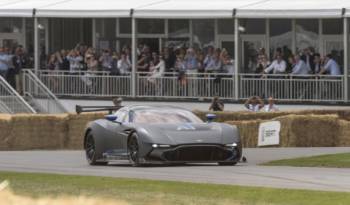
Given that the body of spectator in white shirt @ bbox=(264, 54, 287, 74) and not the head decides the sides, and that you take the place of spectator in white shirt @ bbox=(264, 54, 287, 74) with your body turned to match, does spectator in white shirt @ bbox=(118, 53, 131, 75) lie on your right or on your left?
on your right

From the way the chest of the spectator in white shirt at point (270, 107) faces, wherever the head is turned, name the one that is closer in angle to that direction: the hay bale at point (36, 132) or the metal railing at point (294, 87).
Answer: the hay bale

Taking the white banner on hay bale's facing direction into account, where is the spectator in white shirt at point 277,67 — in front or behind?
behind

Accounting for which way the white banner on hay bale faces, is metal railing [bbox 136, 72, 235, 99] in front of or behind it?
behind

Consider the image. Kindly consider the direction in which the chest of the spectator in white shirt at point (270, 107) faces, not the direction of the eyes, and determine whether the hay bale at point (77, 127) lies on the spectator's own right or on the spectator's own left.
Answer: on the spectator's own right

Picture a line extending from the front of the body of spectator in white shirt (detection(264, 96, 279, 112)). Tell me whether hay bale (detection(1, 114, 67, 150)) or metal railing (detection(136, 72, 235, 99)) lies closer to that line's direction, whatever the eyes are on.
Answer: the hay bale

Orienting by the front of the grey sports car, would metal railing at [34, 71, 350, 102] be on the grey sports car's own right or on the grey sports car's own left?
on the grey sports car's own left

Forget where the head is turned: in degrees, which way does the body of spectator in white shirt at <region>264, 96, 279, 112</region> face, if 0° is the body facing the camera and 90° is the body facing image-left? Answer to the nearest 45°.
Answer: approximately 0°

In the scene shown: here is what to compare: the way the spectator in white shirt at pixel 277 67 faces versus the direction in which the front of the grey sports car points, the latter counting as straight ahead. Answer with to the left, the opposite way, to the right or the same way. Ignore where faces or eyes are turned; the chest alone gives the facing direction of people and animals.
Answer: to the right

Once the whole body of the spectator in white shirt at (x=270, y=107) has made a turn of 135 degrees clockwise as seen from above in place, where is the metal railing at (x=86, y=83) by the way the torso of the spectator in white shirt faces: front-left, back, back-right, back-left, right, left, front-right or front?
front
